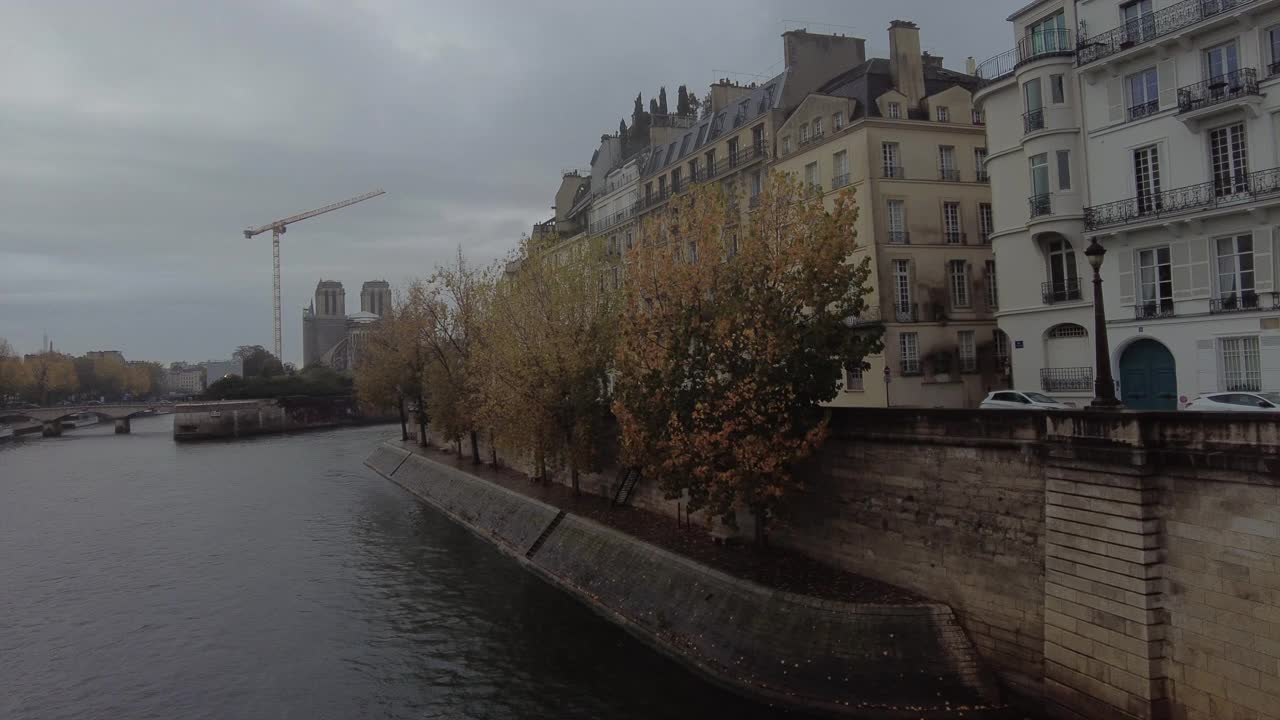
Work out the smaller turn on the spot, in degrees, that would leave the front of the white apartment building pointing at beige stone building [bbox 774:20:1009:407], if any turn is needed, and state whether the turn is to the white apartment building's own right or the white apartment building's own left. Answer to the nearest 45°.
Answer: approximately 135° to the white apartment building's own right

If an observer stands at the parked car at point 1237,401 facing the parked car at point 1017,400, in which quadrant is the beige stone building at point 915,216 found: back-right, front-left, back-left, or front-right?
front-right

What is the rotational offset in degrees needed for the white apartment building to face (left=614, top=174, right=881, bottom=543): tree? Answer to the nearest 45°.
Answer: approximately 45° to its right

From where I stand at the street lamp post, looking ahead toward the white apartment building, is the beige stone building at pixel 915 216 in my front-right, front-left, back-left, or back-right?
front-left

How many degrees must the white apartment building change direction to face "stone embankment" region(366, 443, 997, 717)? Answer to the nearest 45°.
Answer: approximately 45° to its right

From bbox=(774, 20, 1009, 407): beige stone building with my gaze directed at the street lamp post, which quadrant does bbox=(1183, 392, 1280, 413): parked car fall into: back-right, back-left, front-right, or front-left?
front-left

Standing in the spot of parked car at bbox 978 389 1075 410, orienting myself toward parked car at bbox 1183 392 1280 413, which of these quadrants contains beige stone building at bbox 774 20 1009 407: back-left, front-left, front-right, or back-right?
back-left

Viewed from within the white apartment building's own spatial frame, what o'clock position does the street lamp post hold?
The street lamp post is roughly at 12 o'clock from the white apartment building.

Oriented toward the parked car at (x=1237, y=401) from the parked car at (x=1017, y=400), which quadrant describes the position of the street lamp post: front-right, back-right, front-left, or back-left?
front-right

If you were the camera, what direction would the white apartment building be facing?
facing the viewer
